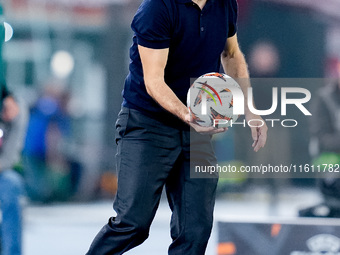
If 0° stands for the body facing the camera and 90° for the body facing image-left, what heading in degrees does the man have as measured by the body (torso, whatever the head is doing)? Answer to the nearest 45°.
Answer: approximately 315°
